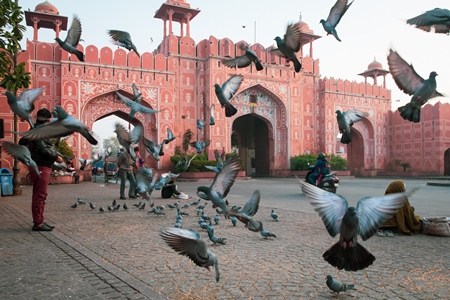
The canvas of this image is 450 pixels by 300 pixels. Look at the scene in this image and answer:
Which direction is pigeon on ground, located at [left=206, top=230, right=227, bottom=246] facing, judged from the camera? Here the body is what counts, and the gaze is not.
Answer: to the viewer's left

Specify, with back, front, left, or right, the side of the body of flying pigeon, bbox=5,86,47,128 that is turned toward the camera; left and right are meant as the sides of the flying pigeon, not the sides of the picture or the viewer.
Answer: left

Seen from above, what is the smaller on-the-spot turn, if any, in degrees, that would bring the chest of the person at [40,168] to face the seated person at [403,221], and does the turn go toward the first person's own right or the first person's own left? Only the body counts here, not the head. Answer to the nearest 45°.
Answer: approximately 45° to the first person's own right

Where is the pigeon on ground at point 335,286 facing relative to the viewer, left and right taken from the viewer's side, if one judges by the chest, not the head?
facing to the left of the viewer

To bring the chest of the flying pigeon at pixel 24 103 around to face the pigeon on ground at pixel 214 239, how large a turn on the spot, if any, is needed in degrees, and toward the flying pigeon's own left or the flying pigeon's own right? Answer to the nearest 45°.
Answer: approximately 180°

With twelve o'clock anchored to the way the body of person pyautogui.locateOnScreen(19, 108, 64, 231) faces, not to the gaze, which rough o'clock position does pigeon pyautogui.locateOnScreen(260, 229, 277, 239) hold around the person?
The pigeon is roughly at 1 o'clock from the person.

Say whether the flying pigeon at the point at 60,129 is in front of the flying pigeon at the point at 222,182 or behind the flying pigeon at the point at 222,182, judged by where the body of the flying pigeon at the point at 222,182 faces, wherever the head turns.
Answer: in front

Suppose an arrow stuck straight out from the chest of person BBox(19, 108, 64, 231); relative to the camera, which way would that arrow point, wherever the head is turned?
to the viewer's right
